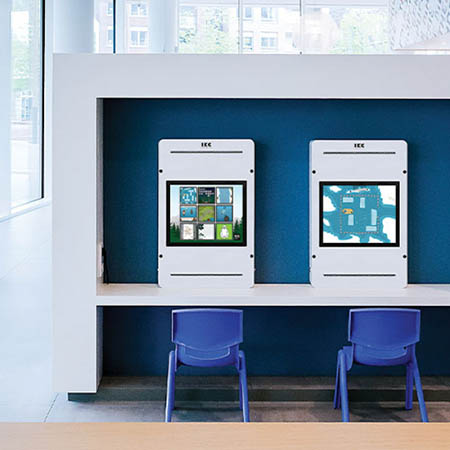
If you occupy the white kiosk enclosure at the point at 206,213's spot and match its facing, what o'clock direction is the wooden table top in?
The wooden table top is roughly at 12 o'clock from the white kiosk enclosure.

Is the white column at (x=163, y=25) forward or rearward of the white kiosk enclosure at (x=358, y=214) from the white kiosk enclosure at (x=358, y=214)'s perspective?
rearward

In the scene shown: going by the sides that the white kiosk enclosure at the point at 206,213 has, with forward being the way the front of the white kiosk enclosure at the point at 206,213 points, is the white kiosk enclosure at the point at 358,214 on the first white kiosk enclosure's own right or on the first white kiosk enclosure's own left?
on the first white kiosk enclosure's own left

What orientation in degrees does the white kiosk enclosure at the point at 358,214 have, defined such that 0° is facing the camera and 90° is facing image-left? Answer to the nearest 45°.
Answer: approximately 0°

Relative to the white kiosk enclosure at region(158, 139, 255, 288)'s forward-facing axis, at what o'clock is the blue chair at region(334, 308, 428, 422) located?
The blue chair is roughly at 10 o'clock from the white kiosk enclosure.

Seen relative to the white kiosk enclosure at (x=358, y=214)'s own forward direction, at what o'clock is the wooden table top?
The wooden table top is roughly at 12 o'clock from the white kiosk enclosure.

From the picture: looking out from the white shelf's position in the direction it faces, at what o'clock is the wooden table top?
The wooden table top is roughly at 12 o'clock from the white shelf.

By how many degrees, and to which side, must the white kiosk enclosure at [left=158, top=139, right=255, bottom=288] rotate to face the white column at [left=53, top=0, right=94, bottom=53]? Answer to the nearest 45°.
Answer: approximately 180°
